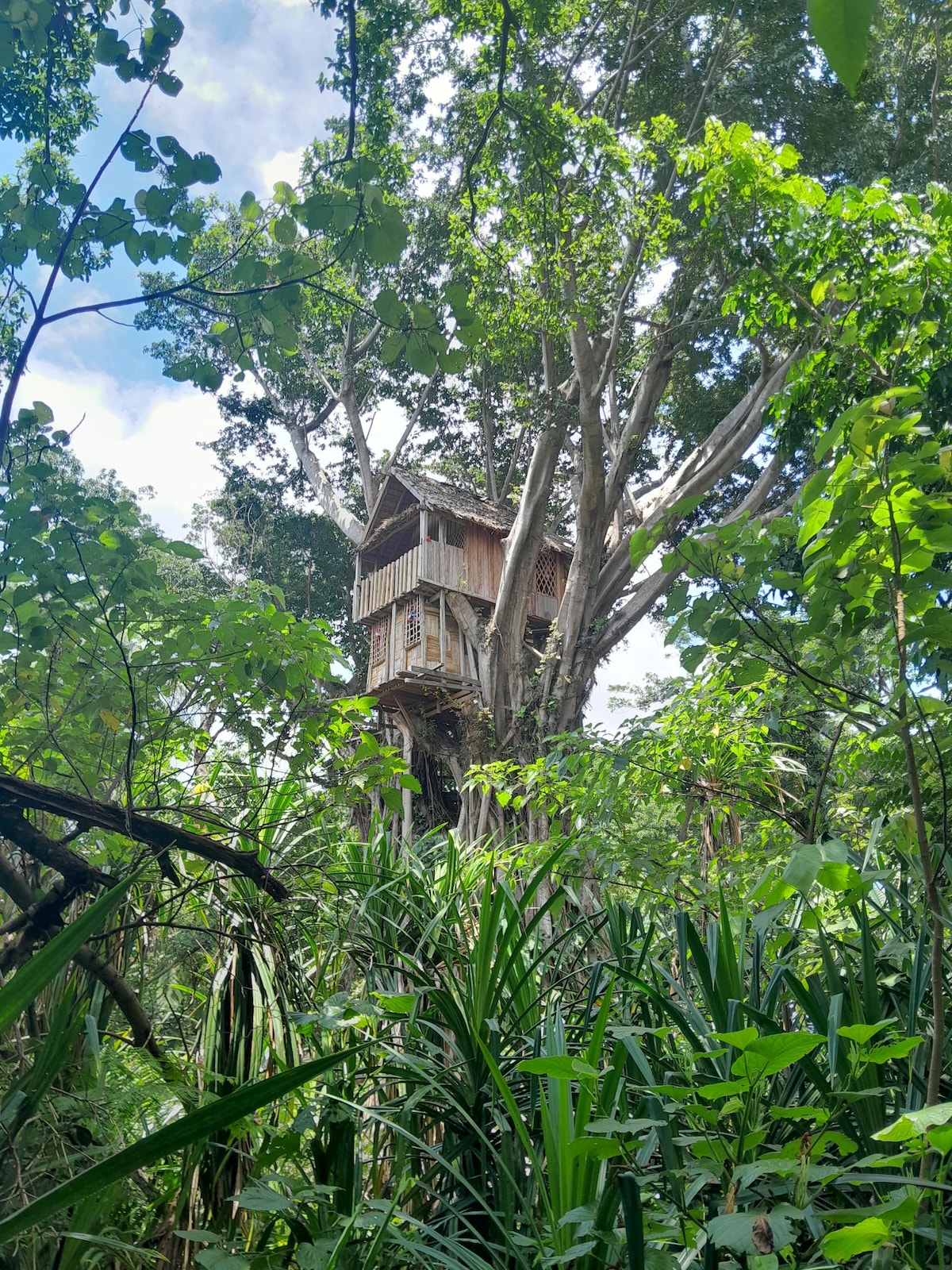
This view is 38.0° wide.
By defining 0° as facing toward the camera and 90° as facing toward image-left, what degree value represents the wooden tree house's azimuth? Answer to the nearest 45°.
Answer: approximately 45°
